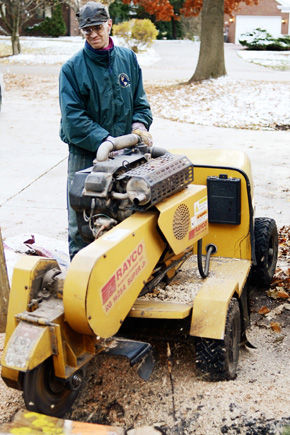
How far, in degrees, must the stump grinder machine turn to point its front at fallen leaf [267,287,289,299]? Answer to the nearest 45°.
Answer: approximately 180°

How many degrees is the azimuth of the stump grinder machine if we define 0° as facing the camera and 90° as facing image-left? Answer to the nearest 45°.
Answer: approximately 45°

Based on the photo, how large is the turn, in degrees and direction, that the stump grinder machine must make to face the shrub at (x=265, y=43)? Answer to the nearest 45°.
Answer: approximately 135° to its right

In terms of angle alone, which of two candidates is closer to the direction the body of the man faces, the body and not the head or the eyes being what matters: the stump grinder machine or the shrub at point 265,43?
the stump grinder machine

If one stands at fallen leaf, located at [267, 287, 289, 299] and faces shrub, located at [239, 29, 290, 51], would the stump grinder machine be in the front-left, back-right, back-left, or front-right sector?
back-left

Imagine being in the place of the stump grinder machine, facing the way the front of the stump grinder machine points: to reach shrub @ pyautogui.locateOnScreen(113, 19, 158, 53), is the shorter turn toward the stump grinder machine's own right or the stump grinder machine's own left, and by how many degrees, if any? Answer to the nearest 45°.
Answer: approximately 135° to the stump grinder machine's own right

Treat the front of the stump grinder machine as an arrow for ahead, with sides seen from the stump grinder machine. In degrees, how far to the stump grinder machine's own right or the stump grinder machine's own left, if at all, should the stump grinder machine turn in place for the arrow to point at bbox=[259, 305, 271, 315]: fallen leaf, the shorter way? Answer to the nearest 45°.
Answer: approximately 180°

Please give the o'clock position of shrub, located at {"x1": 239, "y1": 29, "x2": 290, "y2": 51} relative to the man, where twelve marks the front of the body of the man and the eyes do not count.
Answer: The shrub is roughly at 8 o'clock from the man.
